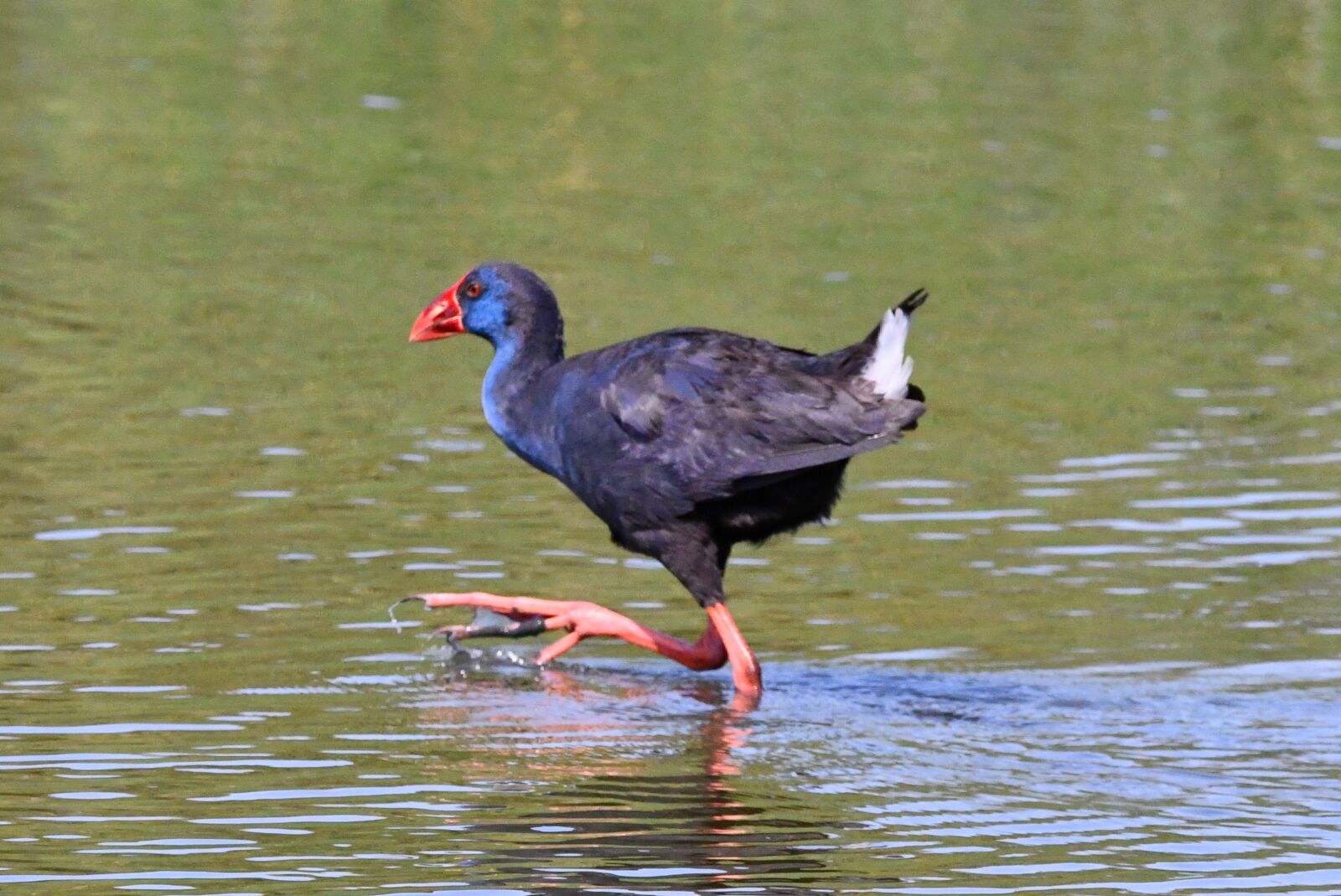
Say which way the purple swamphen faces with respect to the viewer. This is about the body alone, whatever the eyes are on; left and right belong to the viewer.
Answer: facing to the left of the viewer
